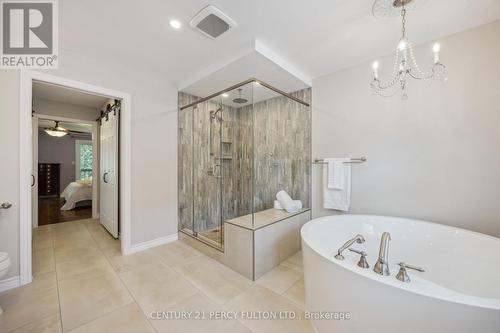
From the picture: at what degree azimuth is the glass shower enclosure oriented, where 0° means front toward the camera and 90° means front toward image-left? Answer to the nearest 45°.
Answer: approximately 45°

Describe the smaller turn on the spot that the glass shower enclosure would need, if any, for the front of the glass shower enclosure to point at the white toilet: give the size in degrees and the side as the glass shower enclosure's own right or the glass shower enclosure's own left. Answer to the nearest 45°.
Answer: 0° — it already faces it

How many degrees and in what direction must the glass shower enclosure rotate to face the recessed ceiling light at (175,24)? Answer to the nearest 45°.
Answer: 0° — it already faces it

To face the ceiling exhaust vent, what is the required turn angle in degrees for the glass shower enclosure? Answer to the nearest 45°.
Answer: approximately 45° to its left

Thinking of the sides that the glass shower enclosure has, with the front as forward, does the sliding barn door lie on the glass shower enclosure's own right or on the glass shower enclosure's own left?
on the glass shower enclosure's own right
